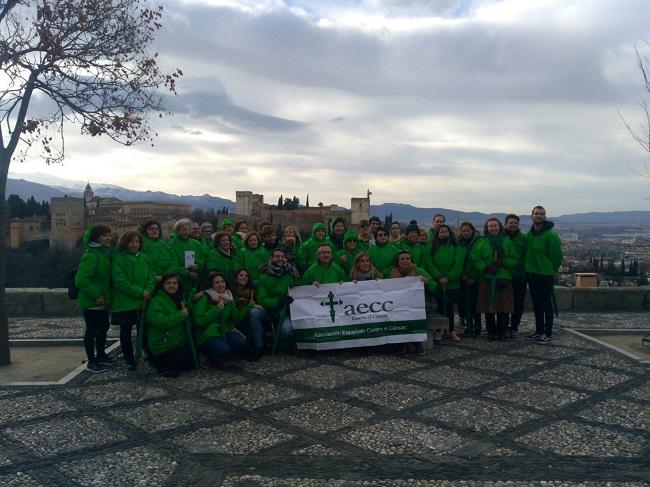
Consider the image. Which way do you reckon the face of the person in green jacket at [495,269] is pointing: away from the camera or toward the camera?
toward the camera

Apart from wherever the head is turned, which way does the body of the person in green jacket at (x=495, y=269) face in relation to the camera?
toward the camera

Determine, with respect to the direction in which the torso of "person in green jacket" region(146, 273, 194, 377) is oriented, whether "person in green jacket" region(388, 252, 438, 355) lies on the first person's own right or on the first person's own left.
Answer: on the first person's own left

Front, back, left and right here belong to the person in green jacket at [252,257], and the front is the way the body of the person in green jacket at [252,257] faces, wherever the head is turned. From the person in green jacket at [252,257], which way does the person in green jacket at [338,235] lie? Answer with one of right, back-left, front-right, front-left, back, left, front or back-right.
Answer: back-left

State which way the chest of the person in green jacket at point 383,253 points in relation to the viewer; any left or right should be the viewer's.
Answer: facing the viewer

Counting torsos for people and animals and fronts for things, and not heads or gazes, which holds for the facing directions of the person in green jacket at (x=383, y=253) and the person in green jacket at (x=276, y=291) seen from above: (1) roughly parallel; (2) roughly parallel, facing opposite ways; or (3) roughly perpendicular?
roughly parallel

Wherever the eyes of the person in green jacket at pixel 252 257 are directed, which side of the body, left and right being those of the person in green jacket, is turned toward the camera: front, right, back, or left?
front

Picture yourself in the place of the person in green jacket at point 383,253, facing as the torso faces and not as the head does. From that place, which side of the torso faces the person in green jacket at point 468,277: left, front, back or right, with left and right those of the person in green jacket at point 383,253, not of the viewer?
left

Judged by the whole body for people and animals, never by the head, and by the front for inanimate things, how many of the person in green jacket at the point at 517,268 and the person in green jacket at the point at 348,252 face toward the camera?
2

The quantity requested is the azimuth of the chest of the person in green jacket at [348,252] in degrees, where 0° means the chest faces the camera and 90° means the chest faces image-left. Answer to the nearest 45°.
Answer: approximately 0°

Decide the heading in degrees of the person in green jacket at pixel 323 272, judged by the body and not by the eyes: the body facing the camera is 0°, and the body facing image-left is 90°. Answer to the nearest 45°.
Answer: approximately 0°

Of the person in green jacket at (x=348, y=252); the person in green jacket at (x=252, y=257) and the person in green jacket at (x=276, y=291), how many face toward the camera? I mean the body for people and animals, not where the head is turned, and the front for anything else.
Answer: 3

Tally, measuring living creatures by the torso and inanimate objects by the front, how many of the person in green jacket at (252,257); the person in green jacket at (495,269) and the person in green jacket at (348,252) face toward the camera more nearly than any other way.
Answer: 3

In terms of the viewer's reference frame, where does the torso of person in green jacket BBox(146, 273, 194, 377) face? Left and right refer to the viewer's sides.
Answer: facing the viewer and to the right of the viewer

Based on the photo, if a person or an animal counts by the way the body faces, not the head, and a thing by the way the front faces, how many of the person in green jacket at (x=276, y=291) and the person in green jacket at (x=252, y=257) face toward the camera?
2
